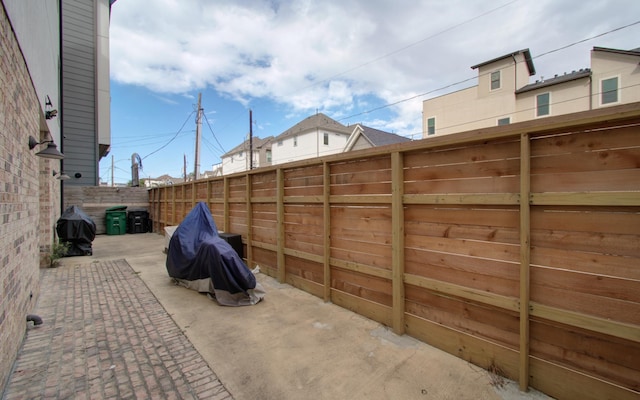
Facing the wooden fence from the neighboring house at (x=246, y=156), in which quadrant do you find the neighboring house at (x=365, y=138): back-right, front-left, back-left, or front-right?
front-left

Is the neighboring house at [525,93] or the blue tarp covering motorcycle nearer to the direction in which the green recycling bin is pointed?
the blue tarp covering motorcycle

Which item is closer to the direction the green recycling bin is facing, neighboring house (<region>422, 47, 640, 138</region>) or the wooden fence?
the wooden fence

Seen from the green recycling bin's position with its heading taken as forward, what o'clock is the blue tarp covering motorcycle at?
The blue tarp covering motorcycle is roughly at 12 o'clock from the green recycling bin.

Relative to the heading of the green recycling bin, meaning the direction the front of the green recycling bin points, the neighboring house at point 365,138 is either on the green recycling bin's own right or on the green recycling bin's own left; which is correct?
on the green recycling bin's own left

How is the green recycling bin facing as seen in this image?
toward the camera

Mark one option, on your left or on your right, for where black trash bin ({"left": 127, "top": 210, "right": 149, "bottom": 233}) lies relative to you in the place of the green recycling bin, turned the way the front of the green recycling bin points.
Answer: on your left

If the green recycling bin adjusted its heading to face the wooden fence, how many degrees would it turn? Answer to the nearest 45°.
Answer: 0° — it already faces it

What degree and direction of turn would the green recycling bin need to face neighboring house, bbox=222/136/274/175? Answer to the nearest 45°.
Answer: approximately 135° to its left

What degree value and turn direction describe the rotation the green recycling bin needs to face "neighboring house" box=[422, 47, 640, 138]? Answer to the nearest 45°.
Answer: approximately 45° to its left

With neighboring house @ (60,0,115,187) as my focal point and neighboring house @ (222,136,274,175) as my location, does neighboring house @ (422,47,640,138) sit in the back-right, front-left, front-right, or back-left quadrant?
front-left

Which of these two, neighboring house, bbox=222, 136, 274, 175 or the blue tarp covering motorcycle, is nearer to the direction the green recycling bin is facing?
the blue tarp covering motorcycle

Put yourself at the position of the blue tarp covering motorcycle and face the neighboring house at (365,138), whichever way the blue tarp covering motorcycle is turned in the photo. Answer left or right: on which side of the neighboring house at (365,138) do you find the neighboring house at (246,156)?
left
